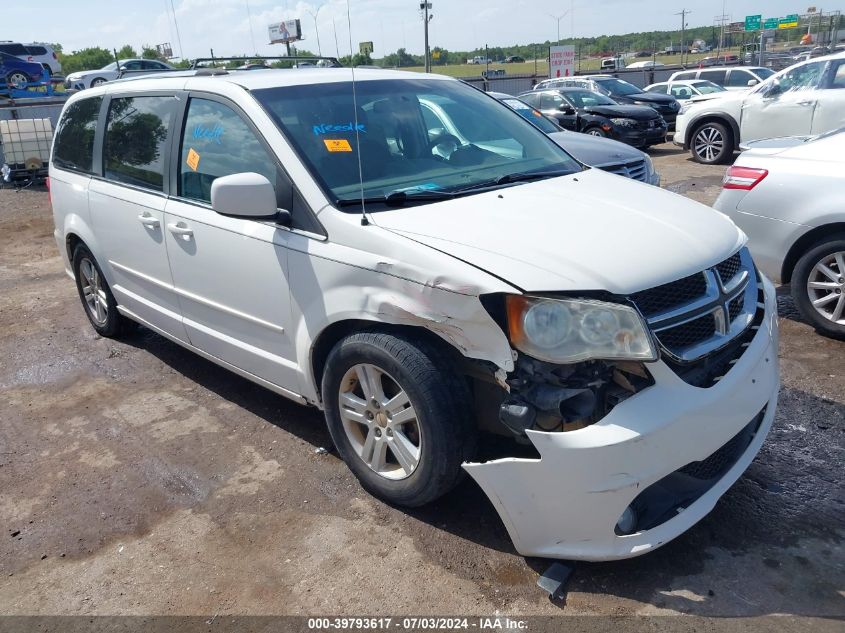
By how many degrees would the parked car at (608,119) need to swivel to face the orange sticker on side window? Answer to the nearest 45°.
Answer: approximately 45° to its right

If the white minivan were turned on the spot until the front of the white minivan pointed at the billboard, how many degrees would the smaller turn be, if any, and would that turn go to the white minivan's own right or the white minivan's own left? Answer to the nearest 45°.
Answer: approximately 135° to the white minivan's own left

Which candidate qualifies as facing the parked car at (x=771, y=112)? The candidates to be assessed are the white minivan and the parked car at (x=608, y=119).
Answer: the parked car at (x=608, y=119)

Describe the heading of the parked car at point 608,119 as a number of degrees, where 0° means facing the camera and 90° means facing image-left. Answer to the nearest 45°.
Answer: approximately 315°

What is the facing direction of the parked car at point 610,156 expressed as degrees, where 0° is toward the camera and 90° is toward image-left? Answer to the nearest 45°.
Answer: approximately 315°

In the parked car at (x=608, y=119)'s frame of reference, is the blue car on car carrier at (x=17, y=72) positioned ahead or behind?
behind
